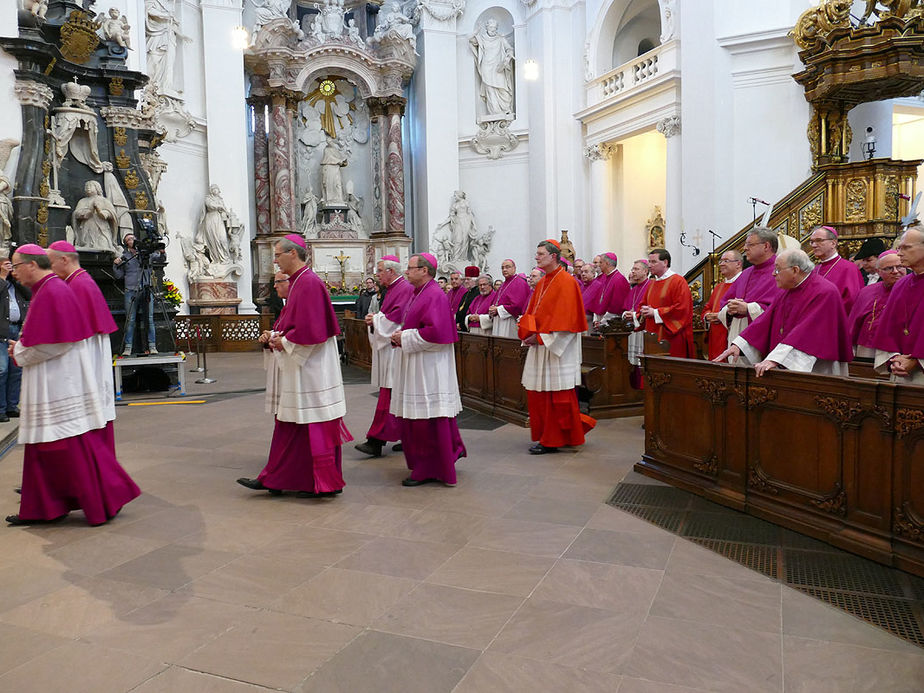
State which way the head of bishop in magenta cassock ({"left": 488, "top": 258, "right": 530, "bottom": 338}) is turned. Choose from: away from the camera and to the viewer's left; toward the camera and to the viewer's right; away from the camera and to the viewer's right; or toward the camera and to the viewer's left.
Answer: toward the camera and to the viewer's left

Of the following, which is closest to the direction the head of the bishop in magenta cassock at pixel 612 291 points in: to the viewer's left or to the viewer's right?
to the viewer's left

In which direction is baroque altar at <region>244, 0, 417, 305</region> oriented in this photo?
toward the camera

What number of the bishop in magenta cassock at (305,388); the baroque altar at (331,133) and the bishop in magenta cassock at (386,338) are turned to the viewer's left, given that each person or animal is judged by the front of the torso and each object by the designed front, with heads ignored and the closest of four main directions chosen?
2

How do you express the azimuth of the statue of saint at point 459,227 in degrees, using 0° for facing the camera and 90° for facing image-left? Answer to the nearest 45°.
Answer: approximately 0°

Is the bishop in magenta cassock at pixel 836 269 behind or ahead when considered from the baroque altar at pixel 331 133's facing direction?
ahead

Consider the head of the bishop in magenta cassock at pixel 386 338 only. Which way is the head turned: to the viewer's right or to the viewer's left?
to the viewer's left

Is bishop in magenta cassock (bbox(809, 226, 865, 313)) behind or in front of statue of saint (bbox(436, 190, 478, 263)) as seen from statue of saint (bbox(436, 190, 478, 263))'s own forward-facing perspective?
in front

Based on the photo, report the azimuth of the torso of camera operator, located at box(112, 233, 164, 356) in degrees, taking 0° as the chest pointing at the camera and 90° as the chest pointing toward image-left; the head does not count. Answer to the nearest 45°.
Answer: approximately 315°

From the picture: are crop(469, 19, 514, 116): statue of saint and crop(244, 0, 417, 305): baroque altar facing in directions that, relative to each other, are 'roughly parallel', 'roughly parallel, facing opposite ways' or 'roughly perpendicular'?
roughly parallel

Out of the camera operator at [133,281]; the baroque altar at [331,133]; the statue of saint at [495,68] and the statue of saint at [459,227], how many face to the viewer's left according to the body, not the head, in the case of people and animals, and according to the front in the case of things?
0

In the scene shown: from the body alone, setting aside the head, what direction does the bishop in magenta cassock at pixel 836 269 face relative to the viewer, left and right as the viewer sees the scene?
facing the viewer and to the left of the viewer

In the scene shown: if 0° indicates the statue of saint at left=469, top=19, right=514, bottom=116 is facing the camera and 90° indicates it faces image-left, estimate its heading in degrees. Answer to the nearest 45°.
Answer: approximately 0°

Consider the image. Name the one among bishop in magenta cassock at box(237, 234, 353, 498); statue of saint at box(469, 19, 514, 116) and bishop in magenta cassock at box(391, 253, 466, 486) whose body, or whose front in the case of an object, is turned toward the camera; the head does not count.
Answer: the statue of saint
